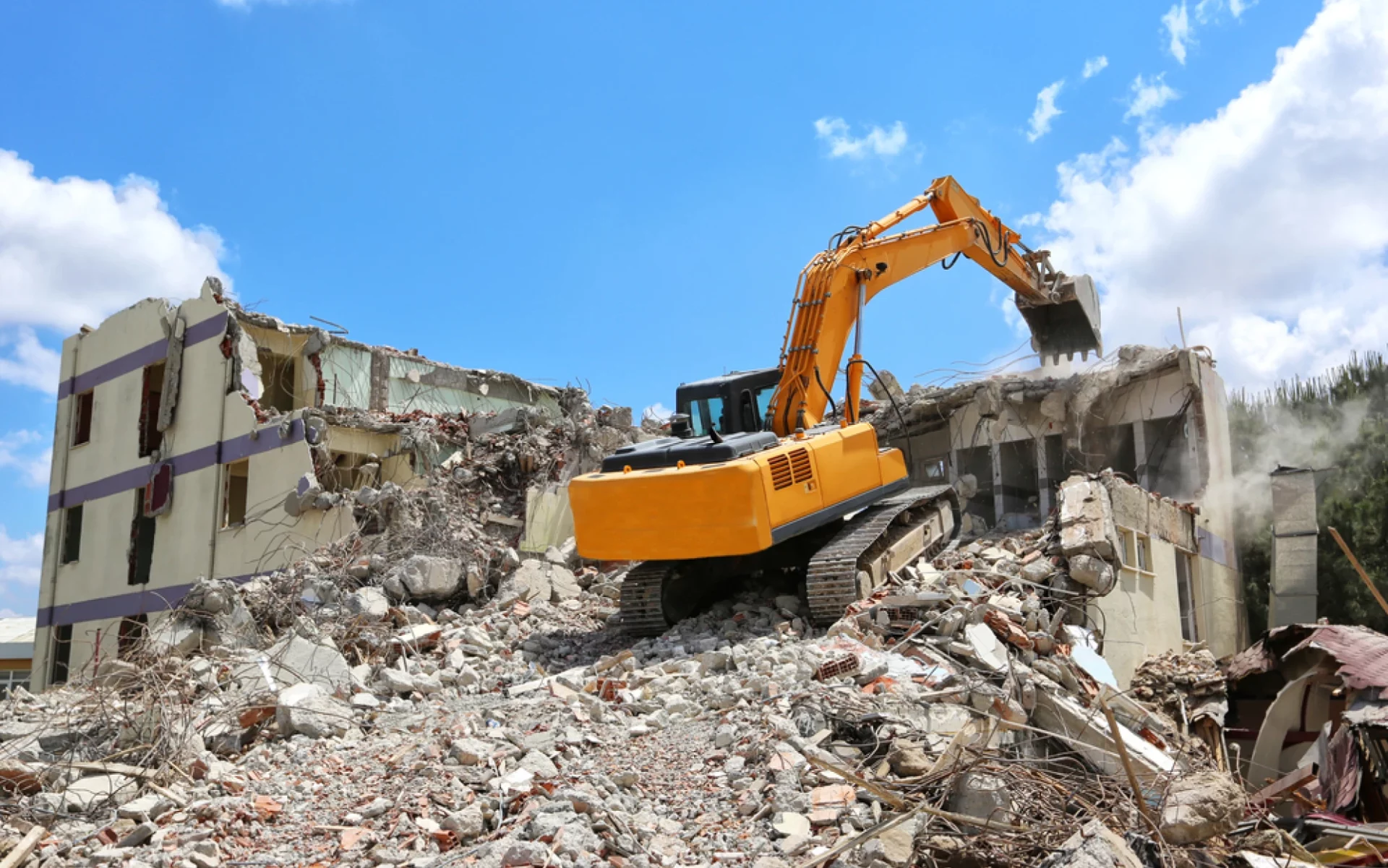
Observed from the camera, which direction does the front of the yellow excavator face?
facing away from the viewer and to the right of the viewer

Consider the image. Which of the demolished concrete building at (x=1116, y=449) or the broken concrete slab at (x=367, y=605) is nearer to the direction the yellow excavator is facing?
the demolished concrete building

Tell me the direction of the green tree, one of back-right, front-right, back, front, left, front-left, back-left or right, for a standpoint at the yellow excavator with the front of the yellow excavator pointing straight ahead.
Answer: front

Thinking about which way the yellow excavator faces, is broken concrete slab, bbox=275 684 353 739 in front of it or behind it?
behind

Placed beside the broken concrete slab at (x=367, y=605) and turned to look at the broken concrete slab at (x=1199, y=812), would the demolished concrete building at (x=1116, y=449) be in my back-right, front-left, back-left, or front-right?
front-left

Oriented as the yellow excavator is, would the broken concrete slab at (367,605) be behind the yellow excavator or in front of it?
behind

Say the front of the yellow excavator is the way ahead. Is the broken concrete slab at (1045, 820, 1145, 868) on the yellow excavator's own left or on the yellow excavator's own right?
on the yellow excavator's own right

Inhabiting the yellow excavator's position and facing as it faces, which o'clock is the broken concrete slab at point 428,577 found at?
The broken concrete slab is roughly at 8 o'clock from the yellow excavator.

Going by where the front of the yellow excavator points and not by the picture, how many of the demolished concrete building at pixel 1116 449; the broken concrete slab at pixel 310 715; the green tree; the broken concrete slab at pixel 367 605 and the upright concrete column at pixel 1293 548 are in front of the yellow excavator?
3

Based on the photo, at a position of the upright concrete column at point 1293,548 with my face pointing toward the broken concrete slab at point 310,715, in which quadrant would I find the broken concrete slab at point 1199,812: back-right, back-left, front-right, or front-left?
front-left

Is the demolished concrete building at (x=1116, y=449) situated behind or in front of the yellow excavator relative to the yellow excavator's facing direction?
in front

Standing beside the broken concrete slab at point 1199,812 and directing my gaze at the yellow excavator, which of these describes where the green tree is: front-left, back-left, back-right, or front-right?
front-right

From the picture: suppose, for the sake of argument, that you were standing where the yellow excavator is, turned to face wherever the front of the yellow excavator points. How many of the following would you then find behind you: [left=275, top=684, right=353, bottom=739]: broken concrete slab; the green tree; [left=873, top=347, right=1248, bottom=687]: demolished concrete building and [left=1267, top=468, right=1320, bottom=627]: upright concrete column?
1

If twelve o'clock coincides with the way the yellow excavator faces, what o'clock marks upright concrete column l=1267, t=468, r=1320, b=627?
The upright concrete column is roughly at 12 o'clock from the yellow excavator.
